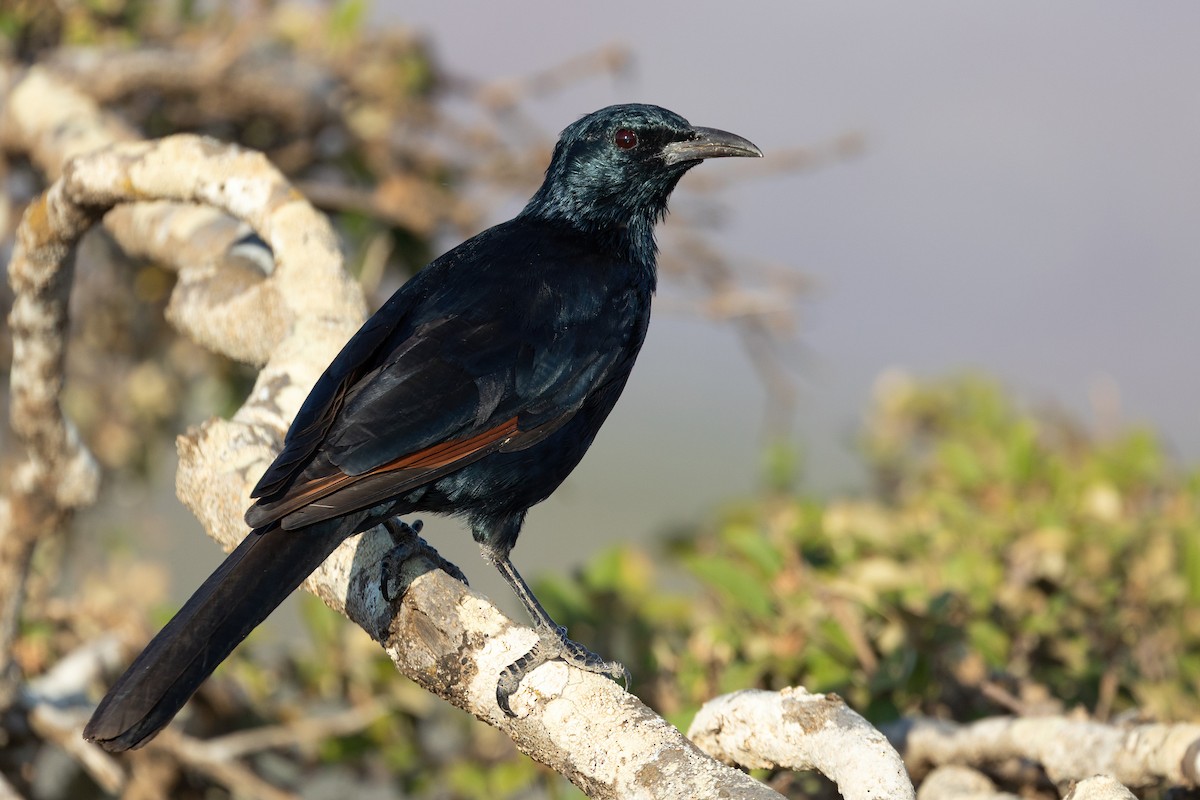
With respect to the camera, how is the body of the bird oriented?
to the viewer's right

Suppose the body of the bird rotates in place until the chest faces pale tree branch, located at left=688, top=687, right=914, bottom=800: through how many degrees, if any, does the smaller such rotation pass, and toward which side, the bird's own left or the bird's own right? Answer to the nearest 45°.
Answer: approximately 45° to the bird's own right

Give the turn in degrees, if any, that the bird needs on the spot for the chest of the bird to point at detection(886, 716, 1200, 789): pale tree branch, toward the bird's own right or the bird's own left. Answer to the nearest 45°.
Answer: approximately 45° to the bird's own right
